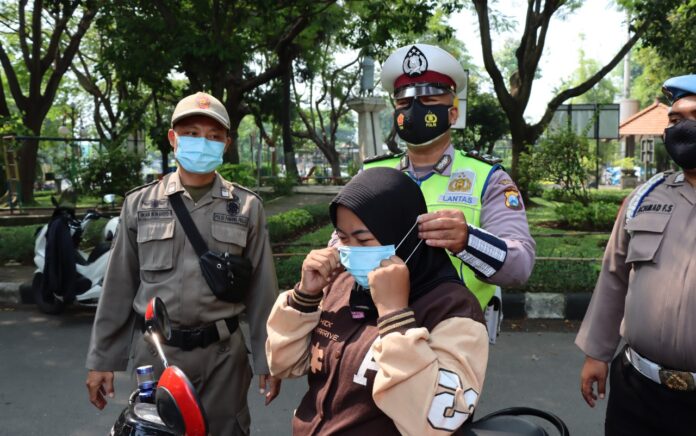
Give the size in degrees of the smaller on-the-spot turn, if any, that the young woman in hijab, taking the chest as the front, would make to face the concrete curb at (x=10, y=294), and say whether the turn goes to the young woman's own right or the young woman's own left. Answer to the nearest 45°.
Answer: approximately 90° to the young woman's own right

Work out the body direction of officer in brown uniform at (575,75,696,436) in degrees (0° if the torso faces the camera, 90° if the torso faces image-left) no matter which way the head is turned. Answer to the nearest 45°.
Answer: approximately 0°

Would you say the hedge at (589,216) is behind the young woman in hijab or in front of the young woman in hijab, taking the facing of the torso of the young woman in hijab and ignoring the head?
behind

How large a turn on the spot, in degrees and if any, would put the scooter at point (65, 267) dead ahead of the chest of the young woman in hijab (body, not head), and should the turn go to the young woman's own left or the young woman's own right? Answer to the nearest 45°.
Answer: approximately 90° to the young woman's own right

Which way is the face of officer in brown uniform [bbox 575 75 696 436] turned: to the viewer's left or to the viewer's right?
to the viewer's left

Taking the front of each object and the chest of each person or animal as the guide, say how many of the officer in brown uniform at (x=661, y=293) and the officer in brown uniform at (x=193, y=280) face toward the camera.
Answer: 2

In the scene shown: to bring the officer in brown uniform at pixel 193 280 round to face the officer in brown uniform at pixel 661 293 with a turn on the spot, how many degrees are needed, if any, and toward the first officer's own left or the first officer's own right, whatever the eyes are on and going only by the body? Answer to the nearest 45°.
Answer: approximately 45° to the first officer's own left

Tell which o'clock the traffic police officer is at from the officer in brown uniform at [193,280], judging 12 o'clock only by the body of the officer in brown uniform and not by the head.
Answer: The traffic police officer is roughly at 10 o'clock from the officer in brown uniform.

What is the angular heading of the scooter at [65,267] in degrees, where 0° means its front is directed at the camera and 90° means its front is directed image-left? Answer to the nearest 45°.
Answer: approximately 45°

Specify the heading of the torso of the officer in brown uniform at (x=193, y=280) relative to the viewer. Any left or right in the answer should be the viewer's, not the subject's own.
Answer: facing the viewer

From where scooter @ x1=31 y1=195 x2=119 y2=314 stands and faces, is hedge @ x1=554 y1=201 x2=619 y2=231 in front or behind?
behind
